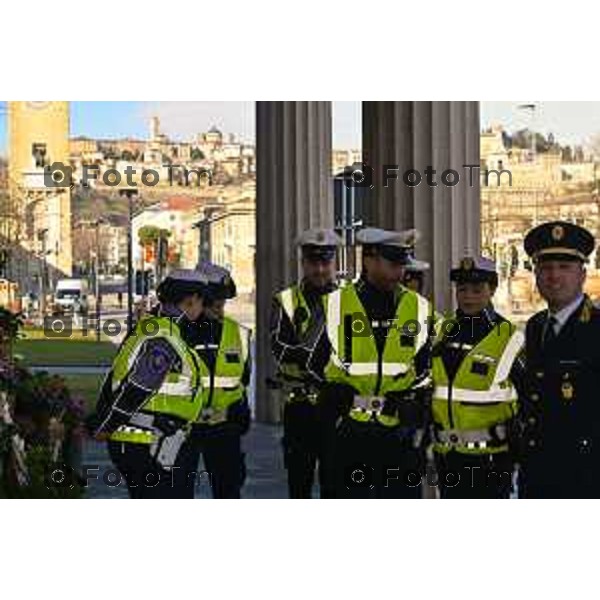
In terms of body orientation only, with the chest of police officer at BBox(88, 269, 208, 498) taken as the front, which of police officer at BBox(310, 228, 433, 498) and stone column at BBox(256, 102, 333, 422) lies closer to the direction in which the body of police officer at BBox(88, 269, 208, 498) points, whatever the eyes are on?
the police officer

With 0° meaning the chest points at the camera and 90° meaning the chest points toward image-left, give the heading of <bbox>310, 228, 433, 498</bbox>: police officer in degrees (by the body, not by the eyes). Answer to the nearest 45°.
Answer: approximately 0°

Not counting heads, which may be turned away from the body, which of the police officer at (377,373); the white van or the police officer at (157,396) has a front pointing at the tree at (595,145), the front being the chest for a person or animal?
the police officer at (157,396)

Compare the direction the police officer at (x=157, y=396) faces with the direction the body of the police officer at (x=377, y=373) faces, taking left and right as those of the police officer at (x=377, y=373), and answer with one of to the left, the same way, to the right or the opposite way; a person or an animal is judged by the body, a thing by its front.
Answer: to the left

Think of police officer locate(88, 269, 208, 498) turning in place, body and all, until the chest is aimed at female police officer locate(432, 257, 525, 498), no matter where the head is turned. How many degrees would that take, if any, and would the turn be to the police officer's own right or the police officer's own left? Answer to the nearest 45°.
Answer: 0° — they already face them

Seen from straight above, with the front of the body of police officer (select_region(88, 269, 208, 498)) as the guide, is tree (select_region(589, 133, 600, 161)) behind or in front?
in front

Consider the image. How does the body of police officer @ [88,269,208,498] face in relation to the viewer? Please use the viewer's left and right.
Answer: facing to the right of the viewer

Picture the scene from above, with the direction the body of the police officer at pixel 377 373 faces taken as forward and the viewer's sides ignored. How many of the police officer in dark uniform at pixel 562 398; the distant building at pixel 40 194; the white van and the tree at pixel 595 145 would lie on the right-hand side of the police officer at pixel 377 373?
2

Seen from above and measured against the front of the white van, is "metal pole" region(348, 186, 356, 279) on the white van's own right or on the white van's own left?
on the white van's own left

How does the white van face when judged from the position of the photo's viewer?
facing the viewer and to the left of the viewer
